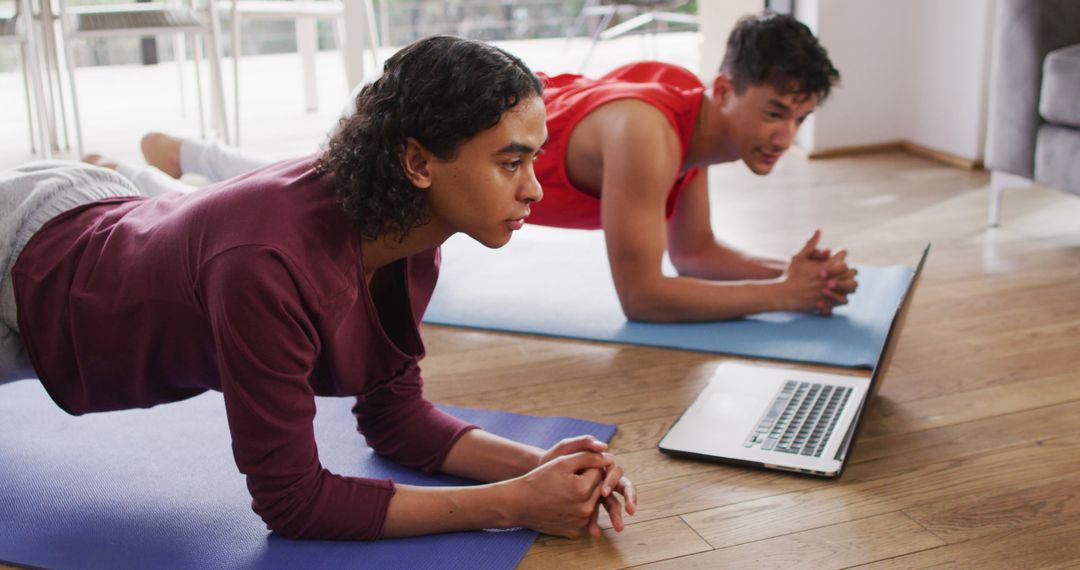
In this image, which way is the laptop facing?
to the viewer's left

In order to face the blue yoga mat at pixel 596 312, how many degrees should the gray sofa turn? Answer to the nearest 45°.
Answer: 0° — it already faces it

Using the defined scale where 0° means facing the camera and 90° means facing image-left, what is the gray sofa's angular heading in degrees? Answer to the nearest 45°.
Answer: approximately 45°

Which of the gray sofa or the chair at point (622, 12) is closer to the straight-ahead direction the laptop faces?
the chair

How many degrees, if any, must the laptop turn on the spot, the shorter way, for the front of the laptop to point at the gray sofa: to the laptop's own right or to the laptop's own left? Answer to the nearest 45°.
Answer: approximately 135° to the laptop's own right

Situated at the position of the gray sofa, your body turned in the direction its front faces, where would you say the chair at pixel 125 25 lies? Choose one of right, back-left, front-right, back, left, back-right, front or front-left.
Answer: front-right

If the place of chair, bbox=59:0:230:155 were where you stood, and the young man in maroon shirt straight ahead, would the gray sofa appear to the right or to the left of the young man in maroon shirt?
left
